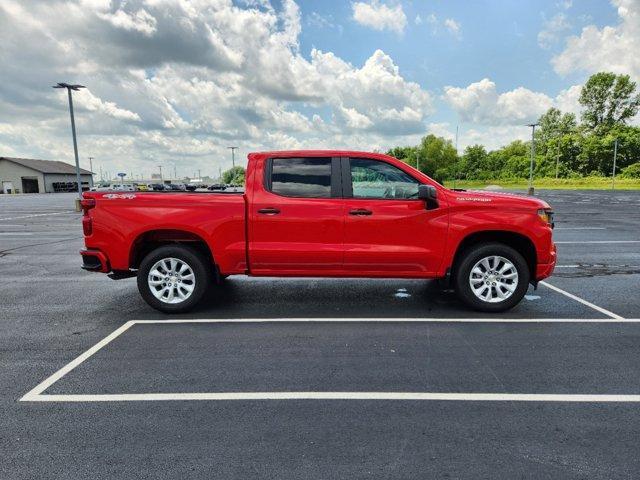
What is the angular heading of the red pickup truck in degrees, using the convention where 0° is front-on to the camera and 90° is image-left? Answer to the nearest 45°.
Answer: approximately 270°
